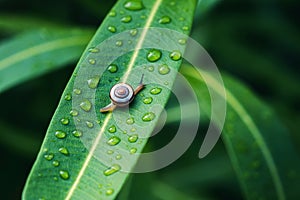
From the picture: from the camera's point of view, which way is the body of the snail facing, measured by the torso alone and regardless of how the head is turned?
to the viewer's right

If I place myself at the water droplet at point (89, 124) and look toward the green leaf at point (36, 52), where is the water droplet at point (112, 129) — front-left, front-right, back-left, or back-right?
back-right
